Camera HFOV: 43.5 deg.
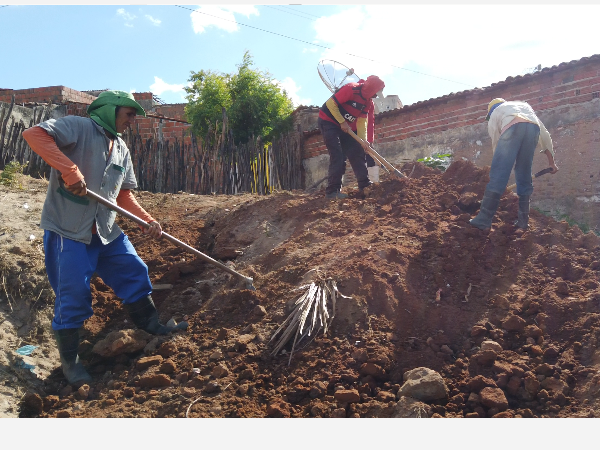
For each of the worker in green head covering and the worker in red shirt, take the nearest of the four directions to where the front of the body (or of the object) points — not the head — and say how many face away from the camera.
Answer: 0

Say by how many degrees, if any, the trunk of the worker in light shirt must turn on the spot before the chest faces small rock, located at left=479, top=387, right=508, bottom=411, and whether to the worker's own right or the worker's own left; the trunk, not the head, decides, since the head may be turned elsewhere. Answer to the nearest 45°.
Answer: approximately 135° to the worker's own left

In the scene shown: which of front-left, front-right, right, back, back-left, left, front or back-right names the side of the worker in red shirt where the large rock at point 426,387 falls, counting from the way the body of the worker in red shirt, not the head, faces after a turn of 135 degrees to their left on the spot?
back

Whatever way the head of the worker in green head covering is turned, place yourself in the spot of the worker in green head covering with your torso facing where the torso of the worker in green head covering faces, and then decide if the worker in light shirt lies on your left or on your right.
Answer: on your left

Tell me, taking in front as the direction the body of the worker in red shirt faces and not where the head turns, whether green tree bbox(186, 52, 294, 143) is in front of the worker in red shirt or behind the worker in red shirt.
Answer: behind

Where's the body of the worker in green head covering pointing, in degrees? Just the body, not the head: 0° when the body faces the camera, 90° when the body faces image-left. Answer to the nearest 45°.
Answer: approximately 315°

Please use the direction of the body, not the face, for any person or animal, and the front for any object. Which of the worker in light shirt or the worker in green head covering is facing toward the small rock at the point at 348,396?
the worker in green head covering

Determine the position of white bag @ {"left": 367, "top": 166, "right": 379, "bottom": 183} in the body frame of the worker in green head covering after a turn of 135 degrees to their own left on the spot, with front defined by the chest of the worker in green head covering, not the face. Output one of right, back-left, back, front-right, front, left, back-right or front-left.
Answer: front-right

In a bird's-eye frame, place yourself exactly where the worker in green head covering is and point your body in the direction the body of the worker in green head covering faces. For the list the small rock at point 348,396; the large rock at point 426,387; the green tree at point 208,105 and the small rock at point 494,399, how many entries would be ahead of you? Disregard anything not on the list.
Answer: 3

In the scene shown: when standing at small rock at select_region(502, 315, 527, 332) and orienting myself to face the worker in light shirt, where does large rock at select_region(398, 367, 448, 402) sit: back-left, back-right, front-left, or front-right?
back-left

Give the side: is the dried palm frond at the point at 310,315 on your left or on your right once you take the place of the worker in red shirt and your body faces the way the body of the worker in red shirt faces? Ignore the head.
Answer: on your right

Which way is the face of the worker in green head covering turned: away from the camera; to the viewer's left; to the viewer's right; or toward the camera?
to the viewer's right

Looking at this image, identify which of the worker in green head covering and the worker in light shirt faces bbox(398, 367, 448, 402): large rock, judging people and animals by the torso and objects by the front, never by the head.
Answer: the worker in green head covering

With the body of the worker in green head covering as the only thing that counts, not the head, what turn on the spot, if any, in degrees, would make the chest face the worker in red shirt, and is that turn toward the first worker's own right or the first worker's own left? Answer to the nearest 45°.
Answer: approximately 90° to the first worker's own left
